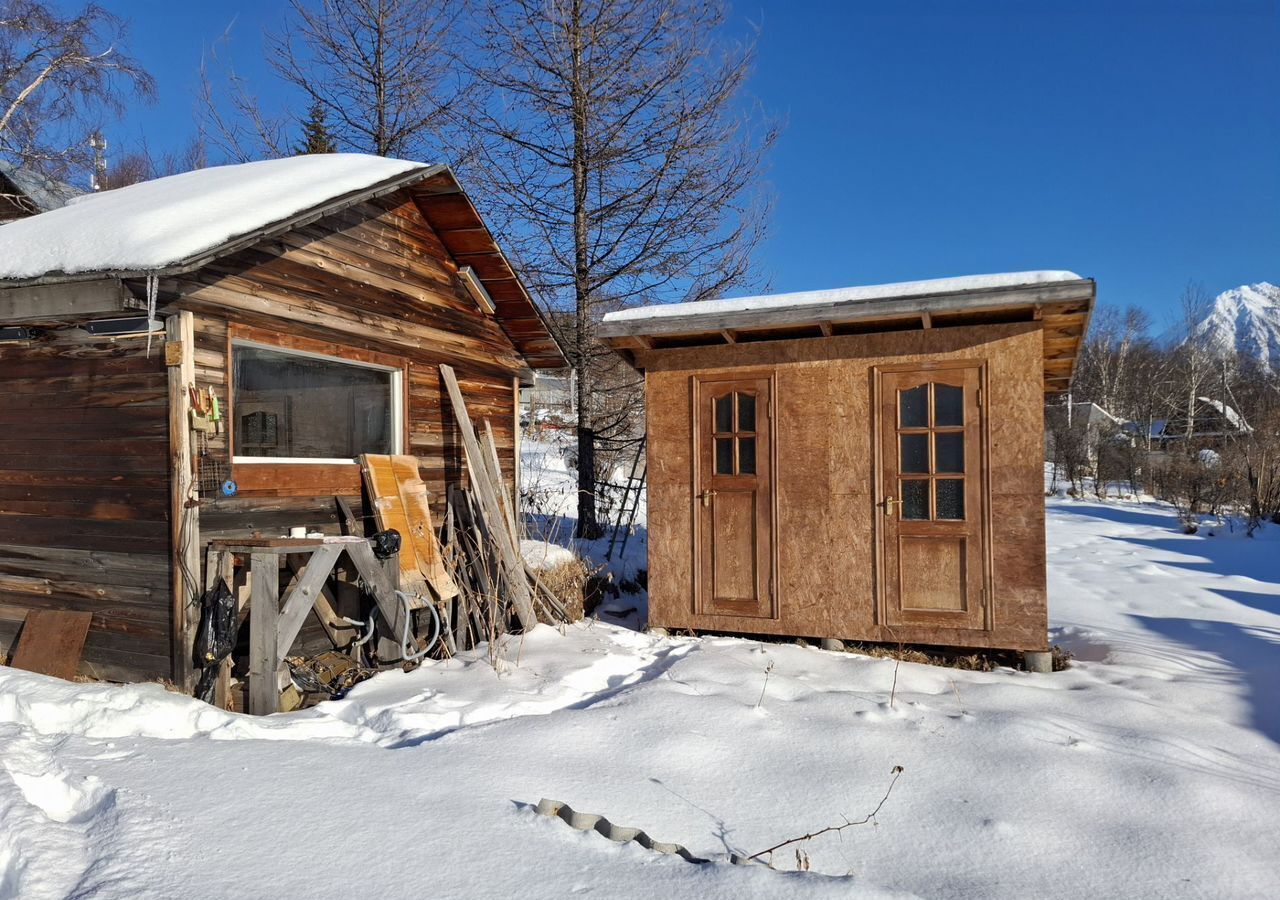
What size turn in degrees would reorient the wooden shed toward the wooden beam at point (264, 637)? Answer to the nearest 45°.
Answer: approximately 45° to its right

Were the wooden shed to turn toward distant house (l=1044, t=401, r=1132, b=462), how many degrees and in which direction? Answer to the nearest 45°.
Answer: approximately 180°

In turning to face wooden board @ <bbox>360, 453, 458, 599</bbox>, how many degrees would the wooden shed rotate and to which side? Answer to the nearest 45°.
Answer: approximately 90° to its right

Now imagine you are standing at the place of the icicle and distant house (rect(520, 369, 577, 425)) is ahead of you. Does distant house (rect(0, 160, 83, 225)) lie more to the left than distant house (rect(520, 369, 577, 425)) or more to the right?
left

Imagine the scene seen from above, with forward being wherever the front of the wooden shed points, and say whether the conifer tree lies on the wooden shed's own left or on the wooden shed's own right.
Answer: on the wooden shed's own right

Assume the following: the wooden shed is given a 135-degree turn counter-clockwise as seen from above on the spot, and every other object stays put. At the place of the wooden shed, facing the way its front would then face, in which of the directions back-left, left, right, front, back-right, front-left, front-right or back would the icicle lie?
back

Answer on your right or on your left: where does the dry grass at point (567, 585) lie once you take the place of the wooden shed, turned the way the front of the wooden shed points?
on your right

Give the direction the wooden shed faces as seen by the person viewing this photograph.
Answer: facing the viewer

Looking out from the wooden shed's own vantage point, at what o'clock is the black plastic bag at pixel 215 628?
The black plastic bag is roughly at 2 o'clock from the wooden shed.

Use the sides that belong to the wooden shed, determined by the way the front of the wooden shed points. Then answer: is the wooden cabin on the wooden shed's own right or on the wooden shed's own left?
on the wooden shed's own right
